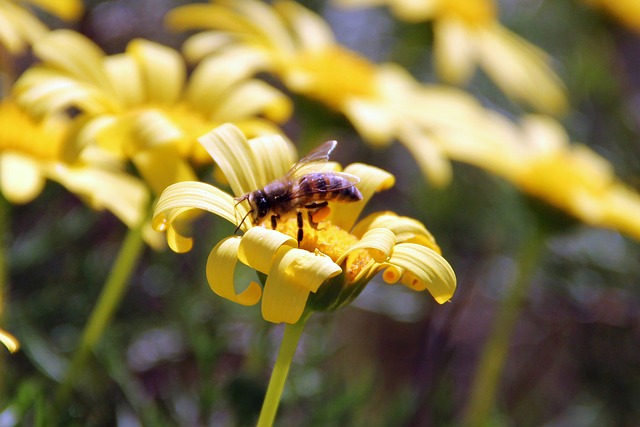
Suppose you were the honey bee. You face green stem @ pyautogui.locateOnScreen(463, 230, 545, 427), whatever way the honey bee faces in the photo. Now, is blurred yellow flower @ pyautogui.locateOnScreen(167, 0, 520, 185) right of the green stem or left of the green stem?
left

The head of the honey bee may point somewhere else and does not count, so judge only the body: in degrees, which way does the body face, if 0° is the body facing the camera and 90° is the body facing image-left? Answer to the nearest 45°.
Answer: approximately 90°

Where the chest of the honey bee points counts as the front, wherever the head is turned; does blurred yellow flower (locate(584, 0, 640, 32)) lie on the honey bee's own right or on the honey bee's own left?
on the honey bee's own right

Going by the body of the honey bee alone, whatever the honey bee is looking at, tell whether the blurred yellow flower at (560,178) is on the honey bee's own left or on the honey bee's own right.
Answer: on the honey bee's own right

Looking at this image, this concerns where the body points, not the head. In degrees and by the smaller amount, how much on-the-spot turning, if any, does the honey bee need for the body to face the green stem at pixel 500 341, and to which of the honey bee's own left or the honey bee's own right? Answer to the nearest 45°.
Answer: approximately 135° to the honey bee's own right

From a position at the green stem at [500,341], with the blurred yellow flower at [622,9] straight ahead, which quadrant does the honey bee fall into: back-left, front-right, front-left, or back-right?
back-left

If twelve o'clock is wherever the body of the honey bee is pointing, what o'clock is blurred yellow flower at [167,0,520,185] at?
The blurred yellow flower is roughly at 3 o'clock from the honey bee.
